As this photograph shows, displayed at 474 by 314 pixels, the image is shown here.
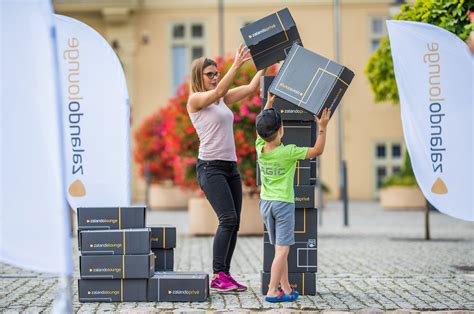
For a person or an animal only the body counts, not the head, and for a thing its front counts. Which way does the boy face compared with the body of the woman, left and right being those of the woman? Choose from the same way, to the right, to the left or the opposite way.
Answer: to the left

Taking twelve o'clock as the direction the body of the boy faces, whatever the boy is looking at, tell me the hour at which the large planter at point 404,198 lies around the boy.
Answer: The large planter is roughly at 11 o'clock from the boy.

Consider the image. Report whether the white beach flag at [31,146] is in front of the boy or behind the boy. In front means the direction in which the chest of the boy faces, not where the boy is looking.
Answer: behind

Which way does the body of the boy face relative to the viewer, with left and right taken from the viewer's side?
facing away from the viewer and to the right of the viewer
